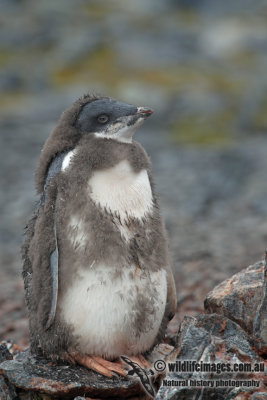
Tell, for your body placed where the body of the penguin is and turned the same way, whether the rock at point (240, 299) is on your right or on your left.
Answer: on your left

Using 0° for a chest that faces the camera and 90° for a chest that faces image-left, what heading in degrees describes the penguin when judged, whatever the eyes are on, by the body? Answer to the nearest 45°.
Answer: approximately 315°
